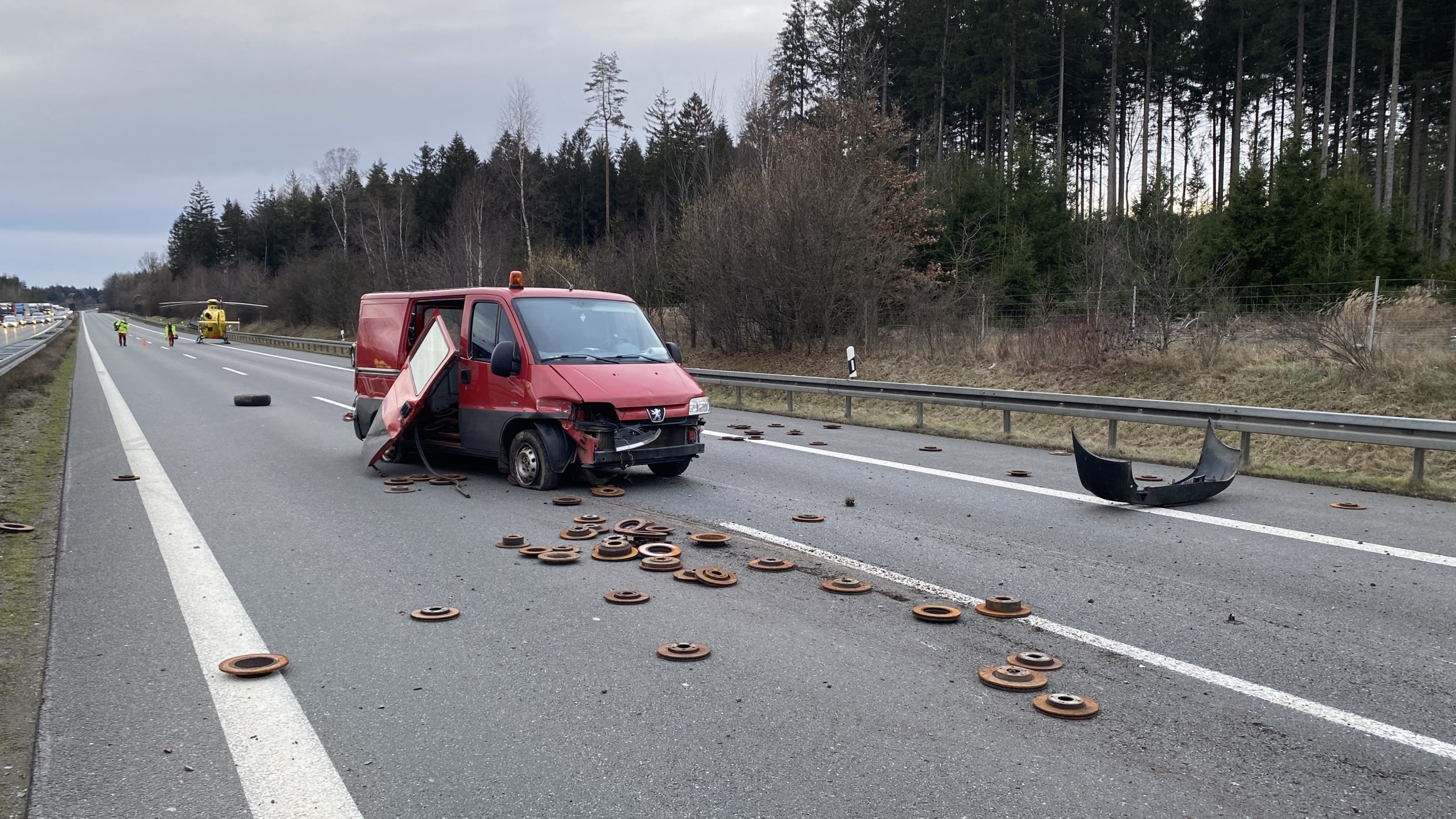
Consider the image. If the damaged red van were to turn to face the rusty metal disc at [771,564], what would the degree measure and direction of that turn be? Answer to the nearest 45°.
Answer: approximately 45° to its right

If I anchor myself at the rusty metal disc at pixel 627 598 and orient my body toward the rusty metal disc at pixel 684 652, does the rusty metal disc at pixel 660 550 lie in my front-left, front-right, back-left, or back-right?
back-left

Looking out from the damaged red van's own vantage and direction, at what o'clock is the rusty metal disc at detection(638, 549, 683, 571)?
The rusty metal disc is roughly at 1 o'clock from the damaged red van.

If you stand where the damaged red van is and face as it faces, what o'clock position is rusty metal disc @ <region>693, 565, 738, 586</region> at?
The rusty metal disc is roughly at 1 o'clock from the damaged red van.

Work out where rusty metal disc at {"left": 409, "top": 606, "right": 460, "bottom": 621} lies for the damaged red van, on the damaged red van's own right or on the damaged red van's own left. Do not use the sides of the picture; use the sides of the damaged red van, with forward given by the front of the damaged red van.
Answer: on the damaged red van's own right

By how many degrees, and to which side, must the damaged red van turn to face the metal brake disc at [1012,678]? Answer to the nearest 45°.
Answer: approximately 45° to its right

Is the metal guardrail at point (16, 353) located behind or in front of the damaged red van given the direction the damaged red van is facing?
behind

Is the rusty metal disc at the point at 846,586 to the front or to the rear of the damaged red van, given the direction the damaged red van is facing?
to the front

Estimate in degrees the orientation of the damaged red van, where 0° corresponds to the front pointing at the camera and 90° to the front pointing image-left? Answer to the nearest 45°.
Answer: approximately 315°

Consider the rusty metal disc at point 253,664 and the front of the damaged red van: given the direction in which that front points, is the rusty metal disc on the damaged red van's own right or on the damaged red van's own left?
on the damaged red van's own right

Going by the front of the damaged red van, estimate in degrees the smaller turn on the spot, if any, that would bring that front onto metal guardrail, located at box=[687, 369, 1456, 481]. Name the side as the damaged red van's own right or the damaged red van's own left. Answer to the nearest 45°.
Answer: approximately 45° to the damaged red van's own left

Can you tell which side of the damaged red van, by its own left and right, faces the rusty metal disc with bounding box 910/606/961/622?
front

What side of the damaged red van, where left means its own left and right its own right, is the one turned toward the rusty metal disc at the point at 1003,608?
front

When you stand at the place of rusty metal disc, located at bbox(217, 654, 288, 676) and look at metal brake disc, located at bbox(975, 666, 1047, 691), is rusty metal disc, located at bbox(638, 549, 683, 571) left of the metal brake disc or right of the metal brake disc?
left
